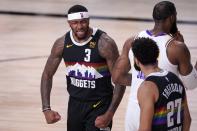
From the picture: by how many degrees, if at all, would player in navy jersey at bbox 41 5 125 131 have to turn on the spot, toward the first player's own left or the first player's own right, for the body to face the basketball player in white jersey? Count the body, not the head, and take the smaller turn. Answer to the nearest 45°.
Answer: approximately 45° to the first player's own left

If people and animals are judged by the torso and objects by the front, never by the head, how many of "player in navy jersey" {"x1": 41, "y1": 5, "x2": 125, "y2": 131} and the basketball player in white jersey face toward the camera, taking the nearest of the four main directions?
1

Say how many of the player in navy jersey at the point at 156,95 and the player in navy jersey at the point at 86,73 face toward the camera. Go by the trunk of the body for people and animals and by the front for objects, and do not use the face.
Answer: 1

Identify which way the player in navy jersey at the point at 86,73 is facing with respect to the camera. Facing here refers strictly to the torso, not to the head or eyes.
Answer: toward the camera

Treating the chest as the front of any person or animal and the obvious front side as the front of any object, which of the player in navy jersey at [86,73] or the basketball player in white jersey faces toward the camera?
the player in navy jersey

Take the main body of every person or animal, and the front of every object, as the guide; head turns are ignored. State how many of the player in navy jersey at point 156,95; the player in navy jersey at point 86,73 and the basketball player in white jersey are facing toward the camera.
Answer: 1

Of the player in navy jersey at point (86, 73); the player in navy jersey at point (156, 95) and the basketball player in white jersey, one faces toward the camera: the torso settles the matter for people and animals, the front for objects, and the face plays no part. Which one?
the player in navy jersey at point (86, 73)

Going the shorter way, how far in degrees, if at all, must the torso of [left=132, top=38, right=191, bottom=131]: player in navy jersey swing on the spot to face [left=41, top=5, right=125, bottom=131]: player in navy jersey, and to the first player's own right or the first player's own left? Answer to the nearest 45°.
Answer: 0° — they already face them

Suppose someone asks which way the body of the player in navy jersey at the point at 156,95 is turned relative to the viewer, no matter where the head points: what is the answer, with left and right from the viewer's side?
facing away from the viewer and to the left of the viewer

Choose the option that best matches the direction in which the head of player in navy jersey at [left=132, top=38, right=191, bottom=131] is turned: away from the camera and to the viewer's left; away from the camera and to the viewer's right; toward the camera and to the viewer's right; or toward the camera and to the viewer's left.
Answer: away from the camera and to the viewer's left
